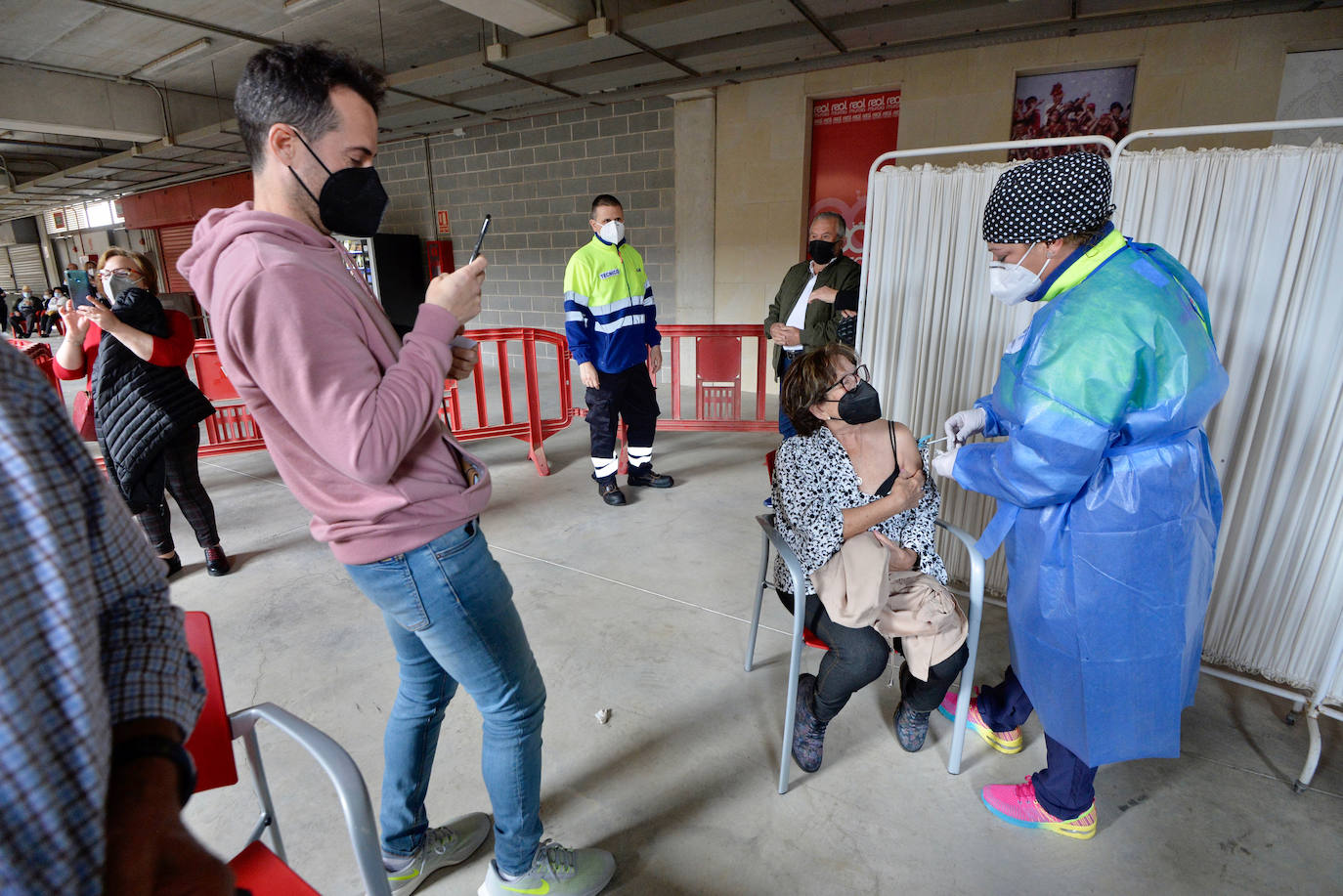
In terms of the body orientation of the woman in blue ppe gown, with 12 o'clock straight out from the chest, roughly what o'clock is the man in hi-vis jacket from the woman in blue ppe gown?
The man in hi-vis jacket is roughly at 1 o'clock from the woman in blue ppe gown.

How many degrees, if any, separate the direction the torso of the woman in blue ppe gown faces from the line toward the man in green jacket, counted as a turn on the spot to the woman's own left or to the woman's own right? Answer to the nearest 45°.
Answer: approximately 45° to the woman's own right

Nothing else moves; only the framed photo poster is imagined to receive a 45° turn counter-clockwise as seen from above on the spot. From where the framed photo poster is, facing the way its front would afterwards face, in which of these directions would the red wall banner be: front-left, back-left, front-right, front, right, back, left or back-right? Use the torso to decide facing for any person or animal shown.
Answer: back-right

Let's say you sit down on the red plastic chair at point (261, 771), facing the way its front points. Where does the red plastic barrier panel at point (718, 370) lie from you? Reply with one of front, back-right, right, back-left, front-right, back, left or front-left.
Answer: left

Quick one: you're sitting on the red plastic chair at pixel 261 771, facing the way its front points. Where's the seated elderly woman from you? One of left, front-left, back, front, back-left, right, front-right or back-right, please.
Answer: front-left

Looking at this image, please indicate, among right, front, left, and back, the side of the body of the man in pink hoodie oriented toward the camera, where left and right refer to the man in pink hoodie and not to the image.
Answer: right

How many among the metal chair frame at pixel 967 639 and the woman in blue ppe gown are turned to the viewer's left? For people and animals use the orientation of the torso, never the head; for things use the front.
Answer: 1

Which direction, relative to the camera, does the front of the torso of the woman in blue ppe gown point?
to the viewer's left

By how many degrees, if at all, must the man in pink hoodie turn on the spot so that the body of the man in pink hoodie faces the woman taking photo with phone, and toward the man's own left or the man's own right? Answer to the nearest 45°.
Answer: approximately 90° to the man's own left

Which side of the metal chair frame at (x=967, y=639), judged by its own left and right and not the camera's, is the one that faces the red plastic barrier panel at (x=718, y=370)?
back

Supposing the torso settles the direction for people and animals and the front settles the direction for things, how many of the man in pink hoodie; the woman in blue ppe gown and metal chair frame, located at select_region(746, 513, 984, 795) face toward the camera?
1

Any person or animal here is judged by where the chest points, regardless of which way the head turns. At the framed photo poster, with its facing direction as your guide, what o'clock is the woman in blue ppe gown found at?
The woman in blue ppe gown is roughly at 12 o'clock from the framed photo poster.

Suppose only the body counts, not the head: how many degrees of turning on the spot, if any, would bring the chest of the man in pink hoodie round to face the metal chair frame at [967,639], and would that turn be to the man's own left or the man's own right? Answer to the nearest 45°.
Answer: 0° — they already face it

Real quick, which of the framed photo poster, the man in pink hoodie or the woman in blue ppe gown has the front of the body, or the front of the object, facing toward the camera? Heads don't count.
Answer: the framed photo poster
